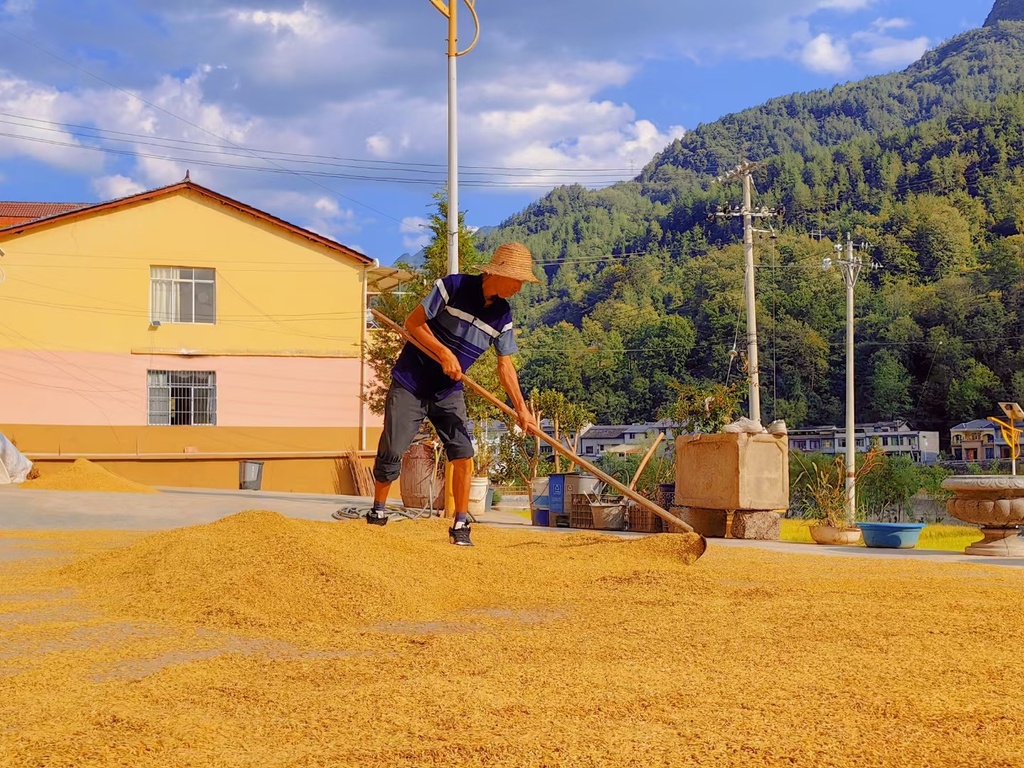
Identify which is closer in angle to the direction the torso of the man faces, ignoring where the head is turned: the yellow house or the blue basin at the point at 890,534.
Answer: the blue basin

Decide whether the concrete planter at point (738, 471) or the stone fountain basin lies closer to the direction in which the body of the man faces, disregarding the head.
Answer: the stone fountain basin

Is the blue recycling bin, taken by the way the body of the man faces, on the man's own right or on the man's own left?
on the man's own left

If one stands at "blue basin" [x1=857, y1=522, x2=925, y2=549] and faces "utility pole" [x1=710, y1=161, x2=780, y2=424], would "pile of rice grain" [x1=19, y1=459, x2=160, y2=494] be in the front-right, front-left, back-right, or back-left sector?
front-left

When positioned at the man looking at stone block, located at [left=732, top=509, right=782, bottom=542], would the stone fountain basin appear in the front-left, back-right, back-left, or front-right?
front-right

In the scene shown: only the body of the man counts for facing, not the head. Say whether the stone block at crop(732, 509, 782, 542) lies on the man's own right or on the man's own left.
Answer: on the man's own left

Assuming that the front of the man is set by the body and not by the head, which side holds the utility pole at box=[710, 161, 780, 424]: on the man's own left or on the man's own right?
on the man's own left

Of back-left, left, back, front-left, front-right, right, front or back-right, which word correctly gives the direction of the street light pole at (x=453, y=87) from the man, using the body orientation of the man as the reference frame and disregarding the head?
back-left

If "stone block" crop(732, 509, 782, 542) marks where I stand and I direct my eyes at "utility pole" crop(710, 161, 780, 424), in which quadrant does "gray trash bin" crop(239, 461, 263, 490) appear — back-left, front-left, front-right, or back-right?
front-left
